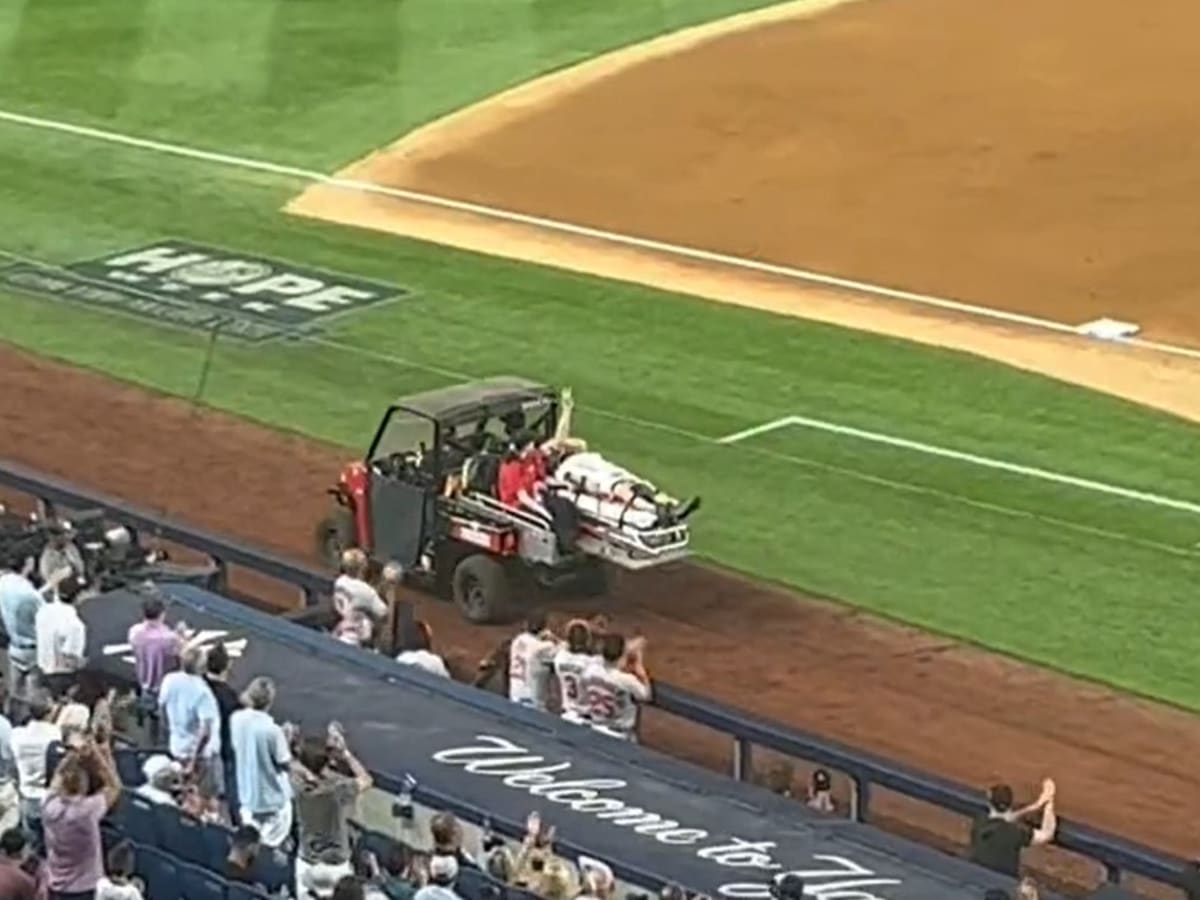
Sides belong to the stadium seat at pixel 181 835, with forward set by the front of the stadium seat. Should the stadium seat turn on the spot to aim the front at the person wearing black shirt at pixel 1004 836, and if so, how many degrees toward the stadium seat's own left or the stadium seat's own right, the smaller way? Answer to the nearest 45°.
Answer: approximately 45° to the stadium seat's own right

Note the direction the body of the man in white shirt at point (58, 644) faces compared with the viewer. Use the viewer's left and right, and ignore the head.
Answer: facing away from the viewer and to the right of the viewer

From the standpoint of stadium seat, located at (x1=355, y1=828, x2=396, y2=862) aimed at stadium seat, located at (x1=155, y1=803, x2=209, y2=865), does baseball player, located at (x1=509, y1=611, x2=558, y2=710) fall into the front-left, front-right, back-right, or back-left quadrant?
back-right

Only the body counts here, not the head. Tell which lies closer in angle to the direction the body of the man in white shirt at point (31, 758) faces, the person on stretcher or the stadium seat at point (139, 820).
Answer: the person on stretcher

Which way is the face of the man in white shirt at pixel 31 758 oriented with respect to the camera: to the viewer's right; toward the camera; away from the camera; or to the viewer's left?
away from the camera

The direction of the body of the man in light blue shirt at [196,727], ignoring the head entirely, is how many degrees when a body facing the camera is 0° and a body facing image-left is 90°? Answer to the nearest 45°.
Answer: approximately 225°

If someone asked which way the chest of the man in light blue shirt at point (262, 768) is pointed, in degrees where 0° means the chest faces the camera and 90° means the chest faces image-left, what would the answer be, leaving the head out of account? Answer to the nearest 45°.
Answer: approximately 225°

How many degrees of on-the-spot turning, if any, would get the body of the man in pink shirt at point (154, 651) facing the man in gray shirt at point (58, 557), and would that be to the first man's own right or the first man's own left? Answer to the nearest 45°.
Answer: approximately 45° to the first man's own left

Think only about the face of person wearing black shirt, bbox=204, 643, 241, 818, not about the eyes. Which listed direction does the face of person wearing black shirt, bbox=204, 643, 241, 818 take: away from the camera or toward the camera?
away from the camera
